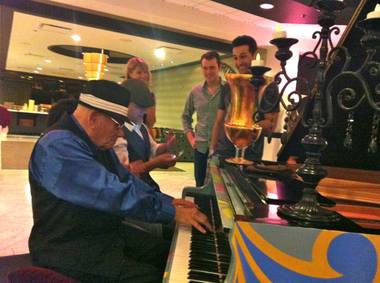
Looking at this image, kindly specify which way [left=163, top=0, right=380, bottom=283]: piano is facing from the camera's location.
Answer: facing to the left of the viewer

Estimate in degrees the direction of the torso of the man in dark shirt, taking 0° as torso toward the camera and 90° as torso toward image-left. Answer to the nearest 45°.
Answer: approximately 0°

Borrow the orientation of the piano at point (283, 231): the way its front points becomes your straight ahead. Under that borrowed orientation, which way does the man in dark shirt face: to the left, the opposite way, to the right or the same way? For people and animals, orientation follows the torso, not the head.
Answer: to the left

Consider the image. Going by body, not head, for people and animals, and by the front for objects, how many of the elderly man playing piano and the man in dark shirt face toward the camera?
1

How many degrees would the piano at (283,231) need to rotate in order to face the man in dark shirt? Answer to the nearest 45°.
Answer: approximately 90° to its right

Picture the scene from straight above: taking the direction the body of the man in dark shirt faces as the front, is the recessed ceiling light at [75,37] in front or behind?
behind

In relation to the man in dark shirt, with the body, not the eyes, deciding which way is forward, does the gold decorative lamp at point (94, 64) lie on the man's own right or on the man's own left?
on the man's own right

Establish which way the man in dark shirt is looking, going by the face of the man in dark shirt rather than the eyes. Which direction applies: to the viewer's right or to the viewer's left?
to the viewer's left

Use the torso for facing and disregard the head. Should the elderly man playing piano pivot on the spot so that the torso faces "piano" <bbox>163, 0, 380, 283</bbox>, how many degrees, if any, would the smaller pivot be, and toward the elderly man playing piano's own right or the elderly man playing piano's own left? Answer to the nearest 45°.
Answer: approximately 45° to the elderly man playing piano's own right

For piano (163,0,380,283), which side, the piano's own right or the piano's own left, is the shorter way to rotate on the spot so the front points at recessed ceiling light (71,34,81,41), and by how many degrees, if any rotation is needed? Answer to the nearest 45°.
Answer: approximately 45° to the piano's own right

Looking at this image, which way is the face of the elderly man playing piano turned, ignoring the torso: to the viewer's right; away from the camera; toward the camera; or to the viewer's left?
to the viewer's right

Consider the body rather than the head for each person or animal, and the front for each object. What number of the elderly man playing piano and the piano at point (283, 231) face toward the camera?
0

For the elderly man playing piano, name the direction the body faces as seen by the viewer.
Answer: to the viewer's right

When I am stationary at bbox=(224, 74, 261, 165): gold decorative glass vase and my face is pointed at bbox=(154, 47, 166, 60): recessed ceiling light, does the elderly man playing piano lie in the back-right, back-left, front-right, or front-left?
back-left

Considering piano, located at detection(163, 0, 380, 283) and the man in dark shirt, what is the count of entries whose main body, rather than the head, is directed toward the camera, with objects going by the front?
1

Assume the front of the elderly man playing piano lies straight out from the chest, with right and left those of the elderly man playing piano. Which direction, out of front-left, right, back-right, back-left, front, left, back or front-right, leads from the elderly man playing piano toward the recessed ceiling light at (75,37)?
left
